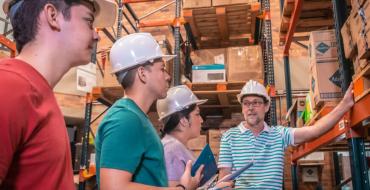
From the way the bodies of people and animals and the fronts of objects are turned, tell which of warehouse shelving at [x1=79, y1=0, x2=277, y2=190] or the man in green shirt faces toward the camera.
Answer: the warehouse shelving

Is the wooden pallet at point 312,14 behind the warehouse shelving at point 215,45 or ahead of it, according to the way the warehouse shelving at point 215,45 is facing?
ahead

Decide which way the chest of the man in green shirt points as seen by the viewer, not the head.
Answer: to the viewer's right

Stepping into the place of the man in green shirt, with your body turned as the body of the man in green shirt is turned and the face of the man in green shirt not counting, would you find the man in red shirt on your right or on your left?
on your right

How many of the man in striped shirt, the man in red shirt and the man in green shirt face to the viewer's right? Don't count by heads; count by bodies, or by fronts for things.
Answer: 2

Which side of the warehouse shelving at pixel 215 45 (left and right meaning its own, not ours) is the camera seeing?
front

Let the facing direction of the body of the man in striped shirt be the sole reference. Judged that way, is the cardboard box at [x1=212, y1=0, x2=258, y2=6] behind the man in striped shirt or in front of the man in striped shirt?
behind

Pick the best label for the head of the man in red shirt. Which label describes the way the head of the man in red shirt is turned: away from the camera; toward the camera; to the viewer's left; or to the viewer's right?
to the viewer's right

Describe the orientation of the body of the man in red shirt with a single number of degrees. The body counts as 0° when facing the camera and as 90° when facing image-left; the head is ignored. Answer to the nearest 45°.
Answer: approximately 270°

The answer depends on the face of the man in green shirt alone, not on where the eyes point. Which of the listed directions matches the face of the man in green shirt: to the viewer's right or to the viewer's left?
to the viewer's right

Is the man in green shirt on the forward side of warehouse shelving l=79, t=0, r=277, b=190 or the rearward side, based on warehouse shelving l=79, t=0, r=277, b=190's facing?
on the forward side

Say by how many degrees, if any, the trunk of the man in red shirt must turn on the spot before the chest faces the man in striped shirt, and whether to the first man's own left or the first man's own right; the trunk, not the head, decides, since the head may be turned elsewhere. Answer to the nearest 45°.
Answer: approximately 45° to the first man's own left

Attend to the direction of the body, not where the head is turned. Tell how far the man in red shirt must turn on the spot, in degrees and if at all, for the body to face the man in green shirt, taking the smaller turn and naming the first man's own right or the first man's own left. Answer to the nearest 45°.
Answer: approximately 45° to the first man's own left
